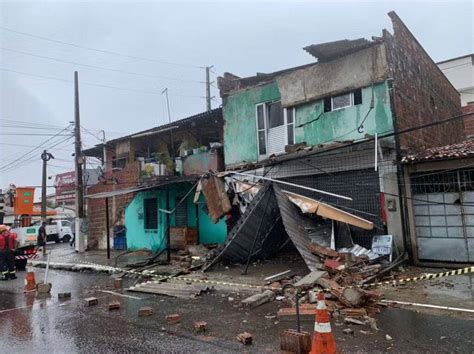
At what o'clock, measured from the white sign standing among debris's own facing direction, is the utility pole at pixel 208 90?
The utility pole is roughly at 5 o'clock from the white sign standing among debris.

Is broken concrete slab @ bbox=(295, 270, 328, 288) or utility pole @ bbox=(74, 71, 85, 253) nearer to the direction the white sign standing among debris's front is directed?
the broken concrete slab

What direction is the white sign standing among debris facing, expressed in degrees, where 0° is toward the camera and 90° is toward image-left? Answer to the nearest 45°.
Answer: approximately 0°

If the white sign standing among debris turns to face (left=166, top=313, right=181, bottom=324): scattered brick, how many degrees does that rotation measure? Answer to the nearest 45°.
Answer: approximately 45° to its right

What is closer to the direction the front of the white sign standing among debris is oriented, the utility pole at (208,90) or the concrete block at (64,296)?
the concrete block

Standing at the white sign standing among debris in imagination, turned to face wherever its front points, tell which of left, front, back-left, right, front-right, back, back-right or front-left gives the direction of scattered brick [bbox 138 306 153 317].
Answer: front-right

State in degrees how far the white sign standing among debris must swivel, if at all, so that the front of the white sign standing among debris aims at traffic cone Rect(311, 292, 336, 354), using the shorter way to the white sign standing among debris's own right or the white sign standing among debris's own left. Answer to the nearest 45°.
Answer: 0° — it already faces it

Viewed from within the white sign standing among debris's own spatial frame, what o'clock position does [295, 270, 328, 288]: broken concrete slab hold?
The broken concrete slab is roughly at 1 o'clock from the white sign standing among debris.

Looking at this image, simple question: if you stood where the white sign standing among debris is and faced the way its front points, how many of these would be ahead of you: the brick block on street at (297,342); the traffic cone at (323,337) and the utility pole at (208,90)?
2

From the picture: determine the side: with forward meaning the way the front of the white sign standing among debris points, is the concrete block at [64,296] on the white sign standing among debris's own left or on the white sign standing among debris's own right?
on the white sign standing among debris's own right
